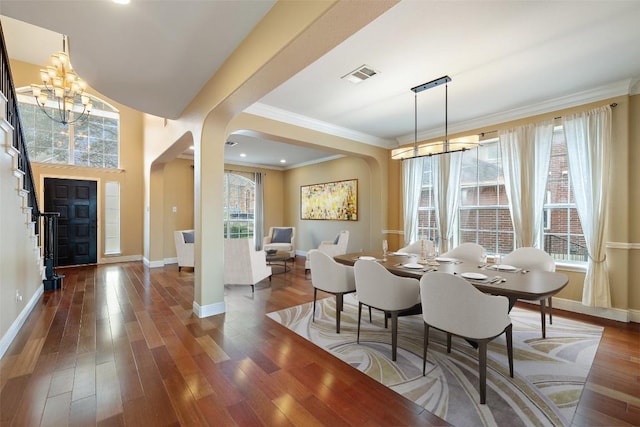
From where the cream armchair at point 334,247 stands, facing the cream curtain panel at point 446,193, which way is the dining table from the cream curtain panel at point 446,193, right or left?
right

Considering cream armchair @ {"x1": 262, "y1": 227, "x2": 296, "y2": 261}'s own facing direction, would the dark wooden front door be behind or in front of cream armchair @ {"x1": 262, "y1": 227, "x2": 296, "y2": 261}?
in front

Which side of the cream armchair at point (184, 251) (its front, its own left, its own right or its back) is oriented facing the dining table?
front

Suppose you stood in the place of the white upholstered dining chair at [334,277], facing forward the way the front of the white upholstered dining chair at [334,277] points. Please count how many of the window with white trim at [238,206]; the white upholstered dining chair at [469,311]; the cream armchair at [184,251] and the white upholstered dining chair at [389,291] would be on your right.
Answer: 2

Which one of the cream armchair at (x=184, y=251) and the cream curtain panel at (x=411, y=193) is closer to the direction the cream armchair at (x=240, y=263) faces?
the cream curtain panel

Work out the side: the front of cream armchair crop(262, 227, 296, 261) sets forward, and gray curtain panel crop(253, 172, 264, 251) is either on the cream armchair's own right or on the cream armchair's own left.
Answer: on the cream armchair's own right

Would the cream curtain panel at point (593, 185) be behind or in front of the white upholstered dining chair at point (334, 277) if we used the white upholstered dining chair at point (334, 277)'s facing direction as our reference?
in front

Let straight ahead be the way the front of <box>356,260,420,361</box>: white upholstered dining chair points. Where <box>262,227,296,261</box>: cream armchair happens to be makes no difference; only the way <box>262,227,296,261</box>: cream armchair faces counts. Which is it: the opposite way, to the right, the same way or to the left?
the opposite way

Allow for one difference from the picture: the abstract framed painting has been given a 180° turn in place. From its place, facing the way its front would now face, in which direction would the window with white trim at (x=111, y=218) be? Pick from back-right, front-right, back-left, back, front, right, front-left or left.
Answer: back-left

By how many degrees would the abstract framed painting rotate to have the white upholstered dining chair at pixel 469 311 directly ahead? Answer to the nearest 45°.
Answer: approximately 45° to its left

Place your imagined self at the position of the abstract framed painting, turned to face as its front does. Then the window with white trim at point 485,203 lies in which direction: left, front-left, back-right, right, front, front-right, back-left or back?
left

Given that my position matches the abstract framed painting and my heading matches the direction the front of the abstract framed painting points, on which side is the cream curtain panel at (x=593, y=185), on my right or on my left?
on my left

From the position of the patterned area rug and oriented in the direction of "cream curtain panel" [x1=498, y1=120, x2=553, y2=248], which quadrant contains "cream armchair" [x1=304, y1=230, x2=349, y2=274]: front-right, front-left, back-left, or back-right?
front-left

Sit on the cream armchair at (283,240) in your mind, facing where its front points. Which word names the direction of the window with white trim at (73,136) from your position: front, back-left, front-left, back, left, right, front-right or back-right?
front-right

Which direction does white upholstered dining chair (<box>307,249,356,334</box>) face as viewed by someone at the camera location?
facing away from the viewer and to the right of the viewer

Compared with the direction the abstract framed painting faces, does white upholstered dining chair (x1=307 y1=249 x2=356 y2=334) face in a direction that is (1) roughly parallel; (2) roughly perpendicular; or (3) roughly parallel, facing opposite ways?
roughly parallel, facing opposite ways

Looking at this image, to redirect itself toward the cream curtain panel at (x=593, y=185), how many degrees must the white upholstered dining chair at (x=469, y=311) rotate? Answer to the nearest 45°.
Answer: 0° — it already faces it

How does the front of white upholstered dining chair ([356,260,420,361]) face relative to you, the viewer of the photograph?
facing away from the viewer and to the right of the viewer

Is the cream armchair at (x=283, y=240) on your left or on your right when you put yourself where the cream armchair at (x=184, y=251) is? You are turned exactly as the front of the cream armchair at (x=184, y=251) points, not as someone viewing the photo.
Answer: on your left

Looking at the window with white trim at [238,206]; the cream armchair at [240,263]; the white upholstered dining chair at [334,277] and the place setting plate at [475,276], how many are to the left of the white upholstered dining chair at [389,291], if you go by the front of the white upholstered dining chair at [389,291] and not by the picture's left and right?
3

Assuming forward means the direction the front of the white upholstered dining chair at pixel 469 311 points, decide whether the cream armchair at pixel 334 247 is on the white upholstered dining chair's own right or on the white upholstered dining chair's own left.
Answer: on the white upholstered dining chair's own left

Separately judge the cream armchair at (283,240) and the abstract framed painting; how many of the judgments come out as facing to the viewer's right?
0

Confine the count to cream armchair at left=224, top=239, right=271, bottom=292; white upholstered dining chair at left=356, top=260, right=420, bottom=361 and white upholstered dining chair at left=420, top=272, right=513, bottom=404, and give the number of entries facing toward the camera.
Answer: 0

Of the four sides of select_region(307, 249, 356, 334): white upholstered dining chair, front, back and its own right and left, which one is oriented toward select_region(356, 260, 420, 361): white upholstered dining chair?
right

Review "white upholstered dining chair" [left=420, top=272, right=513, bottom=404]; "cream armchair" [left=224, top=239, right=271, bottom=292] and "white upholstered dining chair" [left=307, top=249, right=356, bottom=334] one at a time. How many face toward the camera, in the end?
0
